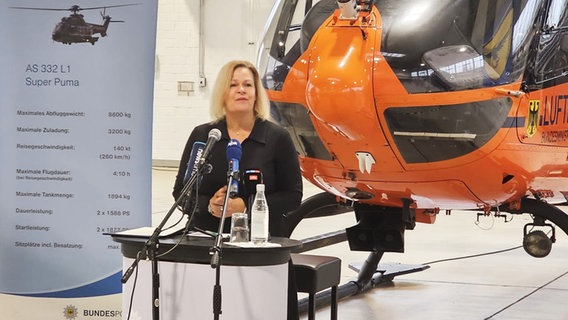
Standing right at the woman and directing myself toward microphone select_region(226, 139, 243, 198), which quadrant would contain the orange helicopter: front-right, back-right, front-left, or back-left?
back-left

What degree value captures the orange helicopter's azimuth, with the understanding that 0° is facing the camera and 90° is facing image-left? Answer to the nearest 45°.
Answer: approximately 45°

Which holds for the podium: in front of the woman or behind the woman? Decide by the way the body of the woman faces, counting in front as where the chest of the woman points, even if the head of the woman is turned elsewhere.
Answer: in front

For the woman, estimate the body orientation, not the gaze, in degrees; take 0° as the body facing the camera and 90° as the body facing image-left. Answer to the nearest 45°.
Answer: approximately 0°

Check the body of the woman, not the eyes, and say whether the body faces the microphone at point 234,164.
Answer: yes

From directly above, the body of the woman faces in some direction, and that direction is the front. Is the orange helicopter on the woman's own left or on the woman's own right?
on the woman's own left

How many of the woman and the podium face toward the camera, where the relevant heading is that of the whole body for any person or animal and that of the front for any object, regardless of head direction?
2

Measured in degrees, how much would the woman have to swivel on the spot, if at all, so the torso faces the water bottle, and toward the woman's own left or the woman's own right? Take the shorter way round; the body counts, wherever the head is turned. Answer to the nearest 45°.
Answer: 0° — they already face it

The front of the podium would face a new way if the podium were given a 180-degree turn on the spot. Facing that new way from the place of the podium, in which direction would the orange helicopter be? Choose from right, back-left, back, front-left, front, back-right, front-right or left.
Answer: front-right
